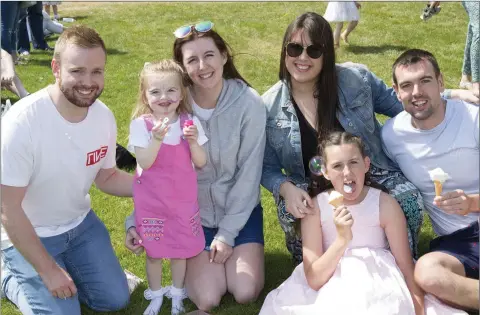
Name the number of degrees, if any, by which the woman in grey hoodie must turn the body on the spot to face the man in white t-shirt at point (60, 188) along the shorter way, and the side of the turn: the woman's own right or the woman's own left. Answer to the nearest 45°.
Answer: approximately 45° to the woman's own right

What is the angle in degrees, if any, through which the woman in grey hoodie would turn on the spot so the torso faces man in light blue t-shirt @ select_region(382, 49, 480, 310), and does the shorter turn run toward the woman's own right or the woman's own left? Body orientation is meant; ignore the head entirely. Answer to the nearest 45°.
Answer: approximately 135° to the woman's own left

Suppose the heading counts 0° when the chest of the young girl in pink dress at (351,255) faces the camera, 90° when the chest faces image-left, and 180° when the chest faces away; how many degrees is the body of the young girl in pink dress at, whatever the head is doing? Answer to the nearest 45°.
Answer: approximately 0°

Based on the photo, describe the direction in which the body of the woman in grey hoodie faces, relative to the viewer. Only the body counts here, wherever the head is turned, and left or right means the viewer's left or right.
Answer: facing the viewer and to the left of the viewer

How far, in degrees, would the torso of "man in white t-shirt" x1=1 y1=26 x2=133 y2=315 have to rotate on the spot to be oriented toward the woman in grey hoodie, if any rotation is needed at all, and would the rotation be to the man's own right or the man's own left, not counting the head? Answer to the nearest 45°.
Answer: approximately 45° to the man's own left

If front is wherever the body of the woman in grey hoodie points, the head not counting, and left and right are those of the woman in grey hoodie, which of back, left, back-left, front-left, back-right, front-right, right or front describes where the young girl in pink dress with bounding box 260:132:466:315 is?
left

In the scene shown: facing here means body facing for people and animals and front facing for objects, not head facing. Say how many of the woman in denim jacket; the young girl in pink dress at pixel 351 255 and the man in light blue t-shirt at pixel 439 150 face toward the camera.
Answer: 3

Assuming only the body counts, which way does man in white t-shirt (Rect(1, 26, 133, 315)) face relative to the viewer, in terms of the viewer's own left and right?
facing the viewer and to the right of the viewer

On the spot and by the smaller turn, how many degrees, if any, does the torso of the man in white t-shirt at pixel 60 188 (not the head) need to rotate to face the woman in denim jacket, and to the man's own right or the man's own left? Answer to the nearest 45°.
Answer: approximately 45° to the man's own left

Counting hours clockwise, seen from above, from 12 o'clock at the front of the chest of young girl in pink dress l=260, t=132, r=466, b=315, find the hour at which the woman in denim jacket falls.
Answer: The woman in denim jacket is roughly at 5 o'clock from the young girl in pink dress.
